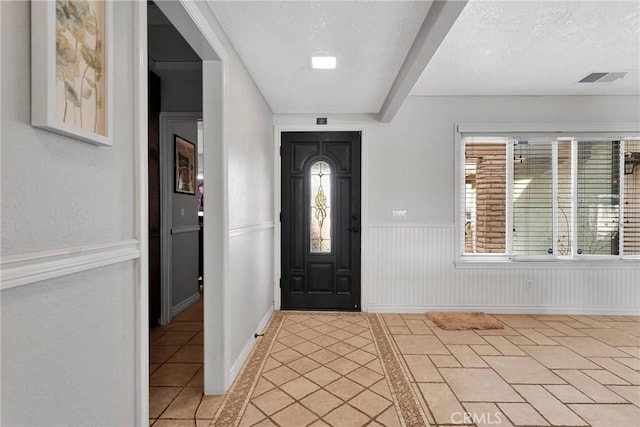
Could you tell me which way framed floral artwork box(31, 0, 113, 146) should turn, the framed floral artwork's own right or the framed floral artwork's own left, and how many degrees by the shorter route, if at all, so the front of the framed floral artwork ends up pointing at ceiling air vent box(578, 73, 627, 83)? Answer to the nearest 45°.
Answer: approximately 45° to the framed floral artwork's own left

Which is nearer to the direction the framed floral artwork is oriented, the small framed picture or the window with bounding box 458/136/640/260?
the window

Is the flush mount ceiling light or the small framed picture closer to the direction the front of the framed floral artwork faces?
the flush mount ceiling light

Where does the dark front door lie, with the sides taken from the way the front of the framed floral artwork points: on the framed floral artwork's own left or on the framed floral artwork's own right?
on the framed floral artwork's own left

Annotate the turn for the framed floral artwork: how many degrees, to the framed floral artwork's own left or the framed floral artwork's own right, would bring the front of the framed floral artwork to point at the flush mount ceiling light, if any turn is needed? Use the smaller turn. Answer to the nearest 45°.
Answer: approximately 90° to the framed floral artwork's own left

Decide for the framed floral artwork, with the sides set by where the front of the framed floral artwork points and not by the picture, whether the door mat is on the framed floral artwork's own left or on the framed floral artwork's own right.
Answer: on the framed floral artwork's own left

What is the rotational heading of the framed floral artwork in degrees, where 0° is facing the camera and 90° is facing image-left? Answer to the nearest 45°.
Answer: approximately 315°

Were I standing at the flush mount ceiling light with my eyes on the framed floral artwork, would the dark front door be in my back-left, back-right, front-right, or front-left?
back-right

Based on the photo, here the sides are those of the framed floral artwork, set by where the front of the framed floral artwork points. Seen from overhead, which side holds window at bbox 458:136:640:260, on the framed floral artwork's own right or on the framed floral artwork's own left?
on the framed floral artwork's own left

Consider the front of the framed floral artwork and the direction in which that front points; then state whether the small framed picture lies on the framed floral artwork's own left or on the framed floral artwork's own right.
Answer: on the framed floral artwork's own left
